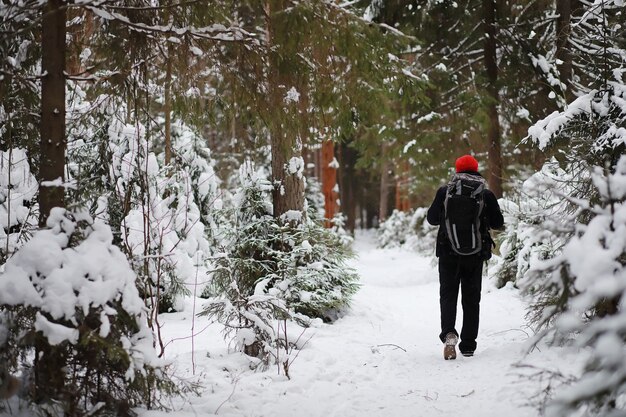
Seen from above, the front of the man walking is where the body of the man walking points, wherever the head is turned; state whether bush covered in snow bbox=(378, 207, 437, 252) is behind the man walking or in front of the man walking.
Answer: in front

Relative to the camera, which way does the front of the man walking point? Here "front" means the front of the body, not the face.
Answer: away from the camera

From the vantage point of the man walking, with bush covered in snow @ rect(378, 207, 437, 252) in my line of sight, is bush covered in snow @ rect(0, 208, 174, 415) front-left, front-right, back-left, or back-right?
back-left

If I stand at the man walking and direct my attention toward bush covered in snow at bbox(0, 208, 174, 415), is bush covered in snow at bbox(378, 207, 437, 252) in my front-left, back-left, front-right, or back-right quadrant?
back-right

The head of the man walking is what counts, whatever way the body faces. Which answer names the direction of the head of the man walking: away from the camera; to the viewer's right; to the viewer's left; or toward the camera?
away from the camera

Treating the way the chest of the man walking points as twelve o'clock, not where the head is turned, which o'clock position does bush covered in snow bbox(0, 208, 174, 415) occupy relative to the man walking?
The bush covered in snow is roughly at 7 o'clock from the man walking.

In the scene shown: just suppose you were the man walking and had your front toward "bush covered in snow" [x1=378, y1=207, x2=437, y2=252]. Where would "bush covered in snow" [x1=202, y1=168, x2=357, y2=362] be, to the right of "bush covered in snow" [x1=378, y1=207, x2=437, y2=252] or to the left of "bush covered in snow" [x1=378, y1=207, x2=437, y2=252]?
left
